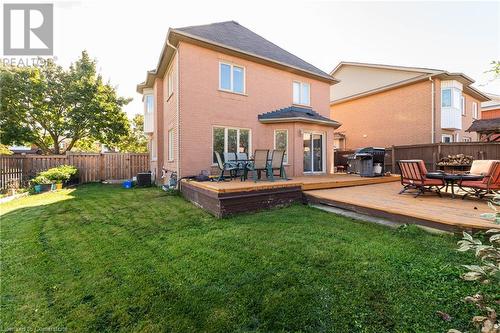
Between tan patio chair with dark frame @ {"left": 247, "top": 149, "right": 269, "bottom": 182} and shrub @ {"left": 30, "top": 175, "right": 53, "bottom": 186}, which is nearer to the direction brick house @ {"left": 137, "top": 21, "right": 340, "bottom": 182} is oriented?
the shrub

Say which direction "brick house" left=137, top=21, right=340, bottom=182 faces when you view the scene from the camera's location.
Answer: facing away from the viewer and to the left of the viewer

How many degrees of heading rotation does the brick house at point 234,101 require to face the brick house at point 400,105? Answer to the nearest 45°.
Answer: approximately 90° to its right

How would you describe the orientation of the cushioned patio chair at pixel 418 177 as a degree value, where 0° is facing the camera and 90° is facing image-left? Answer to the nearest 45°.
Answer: approximately 225°

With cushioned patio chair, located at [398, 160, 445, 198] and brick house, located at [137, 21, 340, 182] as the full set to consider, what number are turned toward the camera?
0

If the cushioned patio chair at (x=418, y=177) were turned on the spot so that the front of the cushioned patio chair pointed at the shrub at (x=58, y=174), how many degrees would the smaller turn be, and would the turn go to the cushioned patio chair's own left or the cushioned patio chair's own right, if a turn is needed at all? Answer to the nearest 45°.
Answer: approximately 135° to the cushioned patio chair's own left

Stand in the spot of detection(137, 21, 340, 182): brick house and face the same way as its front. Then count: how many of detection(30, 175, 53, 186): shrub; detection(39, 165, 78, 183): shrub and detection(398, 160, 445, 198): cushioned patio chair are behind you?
1

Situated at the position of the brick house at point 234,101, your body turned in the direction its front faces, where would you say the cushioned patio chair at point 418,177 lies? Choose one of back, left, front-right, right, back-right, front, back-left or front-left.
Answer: back

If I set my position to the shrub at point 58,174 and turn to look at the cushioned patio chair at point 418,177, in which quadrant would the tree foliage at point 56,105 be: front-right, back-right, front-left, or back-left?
back-left

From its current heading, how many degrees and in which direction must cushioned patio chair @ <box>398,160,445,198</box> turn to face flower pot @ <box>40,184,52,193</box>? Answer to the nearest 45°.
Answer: approximately 135° to its left

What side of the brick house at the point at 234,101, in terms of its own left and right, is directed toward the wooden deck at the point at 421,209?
back
